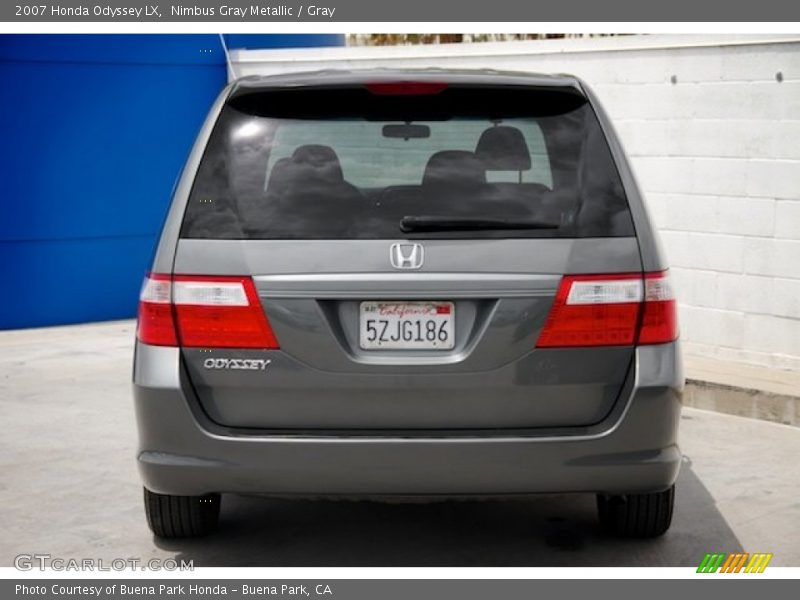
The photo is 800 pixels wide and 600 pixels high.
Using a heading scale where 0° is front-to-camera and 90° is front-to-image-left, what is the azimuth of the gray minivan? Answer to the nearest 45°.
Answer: approximately 180°
